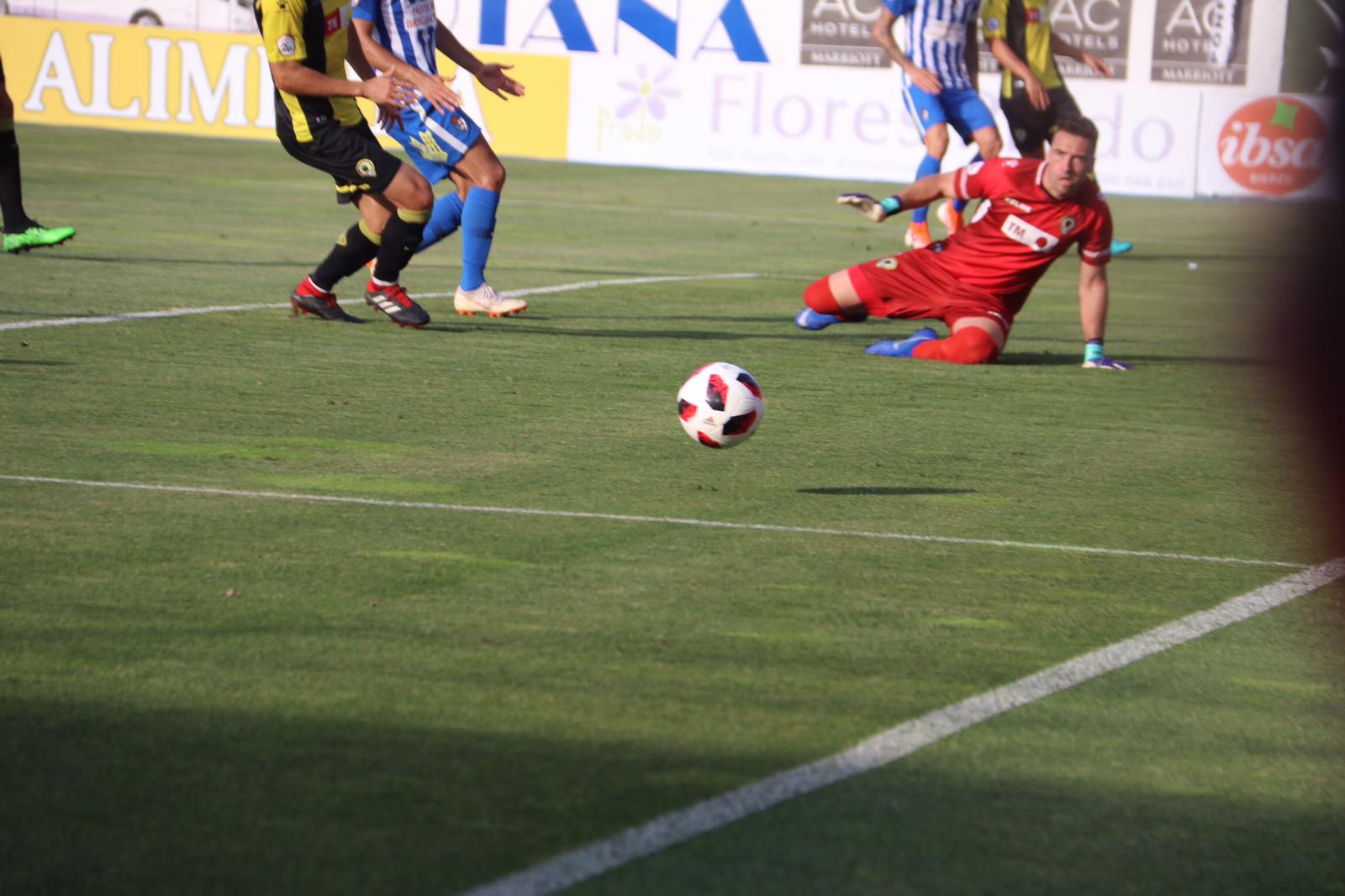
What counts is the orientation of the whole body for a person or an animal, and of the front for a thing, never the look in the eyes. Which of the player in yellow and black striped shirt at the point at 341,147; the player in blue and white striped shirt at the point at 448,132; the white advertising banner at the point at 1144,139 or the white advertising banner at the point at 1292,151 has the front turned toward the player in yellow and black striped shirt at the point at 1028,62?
the white advertising banner at the point at 1144,139

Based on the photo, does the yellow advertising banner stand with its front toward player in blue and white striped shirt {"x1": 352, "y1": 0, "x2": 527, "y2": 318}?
yes

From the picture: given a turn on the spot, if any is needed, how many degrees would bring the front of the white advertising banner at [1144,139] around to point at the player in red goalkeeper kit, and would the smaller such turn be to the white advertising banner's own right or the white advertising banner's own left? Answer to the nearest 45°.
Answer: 0° — it already faces them
